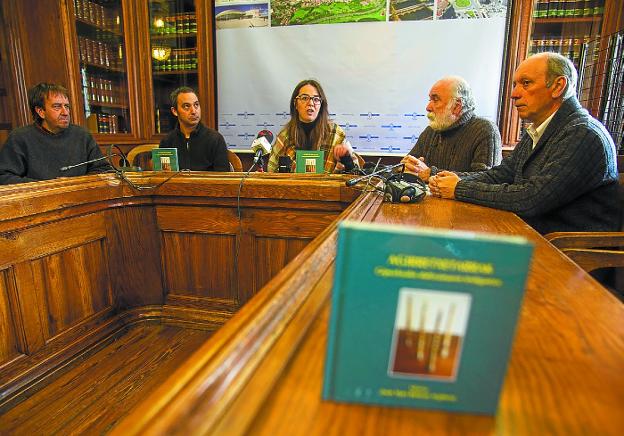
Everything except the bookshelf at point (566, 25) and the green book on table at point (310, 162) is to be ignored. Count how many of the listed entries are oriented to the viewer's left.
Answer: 0

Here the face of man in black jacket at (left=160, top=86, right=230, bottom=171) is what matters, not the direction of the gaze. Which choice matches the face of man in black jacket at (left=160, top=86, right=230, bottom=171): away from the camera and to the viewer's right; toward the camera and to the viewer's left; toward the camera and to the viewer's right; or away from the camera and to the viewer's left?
toward the camera and to the viewer's right

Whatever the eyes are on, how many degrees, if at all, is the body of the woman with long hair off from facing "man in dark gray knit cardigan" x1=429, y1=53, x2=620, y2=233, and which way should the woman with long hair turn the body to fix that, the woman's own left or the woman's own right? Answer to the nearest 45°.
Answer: approximately 45° to the woman's own left

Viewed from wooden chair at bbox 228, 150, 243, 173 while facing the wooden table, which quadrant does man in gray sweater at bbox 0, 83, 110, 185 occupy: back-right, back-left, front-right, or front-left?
front-right

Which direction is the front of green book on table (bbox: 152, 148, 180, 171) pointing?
toward the camera

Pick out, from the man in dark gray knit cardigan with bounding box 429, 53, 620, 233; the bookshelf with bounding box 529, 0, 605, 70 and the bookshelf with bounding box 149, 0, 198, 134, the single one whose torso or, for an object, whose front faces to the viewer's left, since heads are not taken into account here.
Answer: the man in dark gray knit cardigan

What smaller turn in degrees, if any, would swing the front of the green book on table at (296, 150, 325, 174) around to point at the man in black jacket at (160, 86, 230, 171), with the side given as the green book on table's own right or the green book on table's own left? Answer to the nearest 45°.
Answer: approximately 135° to the green book on table's own right

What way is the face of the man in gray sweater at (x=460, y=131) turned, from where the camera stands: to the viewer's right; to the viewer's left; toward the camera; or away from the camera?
to the viewer's left

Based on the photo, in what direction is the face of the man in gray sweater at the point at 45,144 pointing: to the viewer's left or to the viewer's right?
to the viewer's right

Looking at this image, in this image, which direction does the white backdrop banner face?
toward the camera

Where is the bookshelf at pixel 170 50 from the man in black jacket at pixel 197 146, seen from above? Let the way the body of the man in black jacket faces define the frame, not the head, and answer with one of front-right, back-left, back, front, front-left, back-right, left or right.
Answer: back

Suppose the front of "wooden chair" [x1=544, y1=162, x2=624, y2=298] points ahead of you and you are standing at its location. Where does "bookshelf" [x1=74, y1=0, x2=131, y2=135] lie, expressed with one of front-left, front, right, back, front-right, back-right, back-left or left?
front

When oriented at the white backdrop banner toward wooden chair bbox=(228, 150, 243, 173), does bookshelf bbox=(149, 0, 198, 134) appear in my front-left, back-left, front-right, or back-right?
front-right

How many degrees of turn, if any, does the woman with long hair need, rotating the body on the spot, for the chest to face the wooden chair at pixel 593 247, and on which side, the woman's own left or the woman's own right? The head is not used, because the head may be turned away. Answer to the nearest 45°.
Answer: approximately 45° to the woman's own left

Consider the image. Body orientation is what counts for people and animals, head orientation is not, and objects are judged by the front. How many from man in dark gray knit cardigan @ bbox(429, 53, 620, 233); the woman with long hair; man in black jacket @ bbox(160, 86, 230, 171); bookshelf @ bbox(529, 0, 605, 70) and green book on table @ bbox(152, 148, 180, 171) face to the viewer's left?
1

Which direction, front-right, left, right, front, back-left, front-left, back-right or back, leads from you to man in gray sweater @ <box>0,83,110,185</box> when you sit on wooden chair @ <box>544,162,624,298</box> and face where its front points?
front
